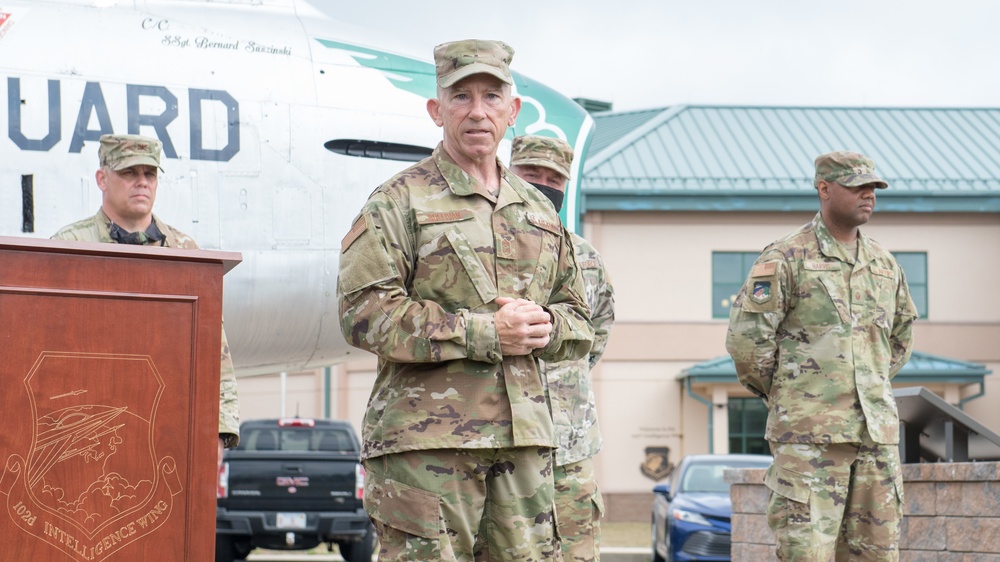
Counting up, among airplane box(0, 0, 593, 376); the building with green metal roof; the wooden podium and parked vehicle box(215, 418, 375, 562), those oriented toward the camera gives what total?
2

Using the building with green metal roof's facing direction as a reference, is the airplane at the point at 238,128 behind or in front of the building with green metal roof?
in front

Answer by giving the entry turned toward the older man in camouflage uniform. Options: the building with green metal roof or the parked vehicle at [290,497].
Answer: the building with green metal roof

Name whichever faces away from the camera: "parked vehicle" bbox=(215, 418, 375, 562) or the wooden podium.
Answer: the parked vehicle

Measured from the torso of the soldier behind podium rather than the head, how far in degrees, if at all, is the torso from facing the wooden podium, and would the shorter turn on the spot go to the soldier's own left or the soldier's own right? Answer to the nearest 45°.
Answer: approximately 45° to the soldier's own right

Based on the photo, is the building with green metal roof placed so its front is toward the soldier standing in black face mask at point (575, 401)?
yes

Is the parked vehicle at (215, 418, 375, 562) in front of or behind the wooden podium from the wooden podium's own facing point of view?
behind

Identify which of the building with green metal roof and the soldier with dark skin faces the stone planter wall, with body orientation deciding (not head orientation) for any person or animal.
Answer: the building with green metal roof

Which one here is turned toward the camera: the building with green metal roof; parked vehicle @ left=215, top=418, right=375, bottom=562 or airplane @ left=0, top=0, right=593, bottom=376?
the building with green metal roof

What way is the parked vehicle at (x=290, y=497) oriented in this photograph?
away from the camera

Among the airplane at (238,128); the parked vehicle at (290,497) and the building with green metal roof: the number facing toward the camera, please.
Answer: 1

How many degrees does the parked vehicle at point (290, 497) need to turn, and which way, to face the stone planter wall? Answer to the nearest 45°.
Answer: approximately 135° to its right
